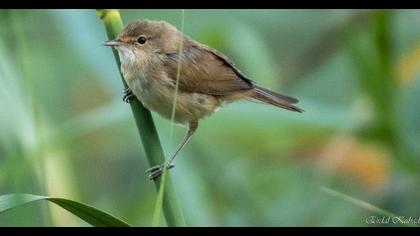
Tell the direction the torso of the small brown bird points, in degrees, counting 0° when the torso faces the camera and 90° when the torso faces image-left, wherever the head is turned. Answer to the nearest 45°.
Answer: approximately 90°

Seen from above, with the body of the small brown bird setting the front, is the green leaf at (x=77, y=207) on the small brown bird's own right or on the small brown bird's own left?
on the small brown bird's own left
